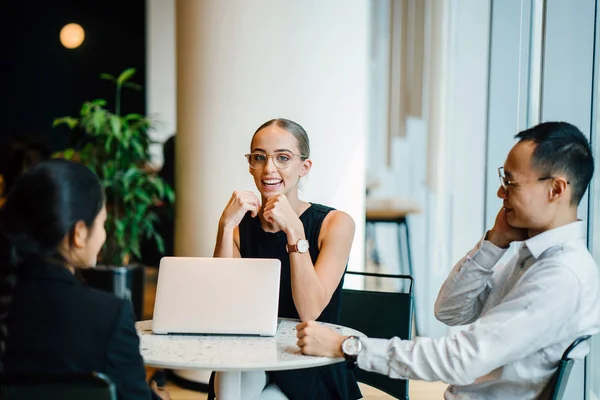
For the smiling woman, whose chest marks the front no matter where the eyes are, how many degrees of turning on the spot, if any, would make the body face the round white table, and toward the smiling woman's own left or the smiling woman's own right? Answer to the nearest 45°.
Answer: approximately 45° to the smiling woman's own left

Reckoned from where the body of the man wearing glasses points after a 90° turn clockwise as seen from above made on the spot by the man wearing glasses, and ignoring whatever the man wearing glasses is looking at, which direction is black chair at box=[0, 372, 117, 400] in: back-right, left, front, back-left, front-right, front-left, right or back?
back-left

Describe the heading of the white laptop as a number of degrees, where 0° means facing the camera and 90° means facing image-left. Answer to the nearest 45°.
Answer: approximately 180°

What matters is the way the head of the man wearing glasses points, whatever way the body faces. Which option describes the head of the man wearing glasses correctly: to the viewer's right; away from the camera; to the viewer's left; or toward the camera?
to the viewer's left

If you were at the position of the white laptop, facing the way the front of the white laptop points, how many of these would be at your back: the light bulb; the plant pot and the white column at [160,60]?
0

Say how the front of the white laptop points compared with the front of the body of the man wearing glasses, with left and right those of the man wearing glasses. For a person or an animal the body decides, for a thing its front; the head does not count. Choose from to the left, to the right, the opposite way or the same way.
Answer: to the right

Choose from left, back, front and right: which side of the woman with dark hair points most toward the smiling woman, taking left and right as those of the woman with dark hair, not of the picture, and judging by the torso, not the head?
front

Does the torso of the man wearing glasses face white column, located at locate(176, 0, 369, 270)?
no

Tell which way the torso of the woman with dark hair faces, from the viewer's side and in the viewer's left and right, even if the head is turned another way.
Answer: facing away from the viewer and to the right of the viewer

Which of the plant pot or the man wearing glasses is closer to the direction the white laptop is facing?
the plant pot

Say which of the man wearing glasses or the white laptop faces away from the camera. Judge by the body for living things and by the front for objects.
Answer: the white laptop

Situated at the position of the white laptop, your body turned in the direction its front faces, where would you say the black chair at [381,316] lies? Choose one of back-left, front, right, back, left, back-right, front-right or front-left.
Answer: front-right

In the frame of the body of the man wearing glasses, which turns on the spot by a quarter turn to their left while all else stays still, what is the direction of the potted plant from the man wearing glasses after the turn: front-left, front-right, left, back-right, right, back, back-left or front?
back-right

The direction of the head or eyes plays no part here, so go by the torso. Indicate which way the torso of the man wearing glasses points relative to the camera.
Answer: to the viewer's left

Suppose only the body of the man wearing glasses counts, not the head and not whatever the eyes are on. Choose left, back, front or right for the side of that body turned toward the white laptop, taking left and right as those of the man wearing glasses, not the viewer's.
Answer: front

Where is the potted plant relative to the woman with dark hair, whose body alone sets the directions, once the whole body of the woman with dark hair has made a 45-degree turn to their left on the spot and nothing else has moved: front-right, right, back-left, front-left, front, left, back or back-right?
front

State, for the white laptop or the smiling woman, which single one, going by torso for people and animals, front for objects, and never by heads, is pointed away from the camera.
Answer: the white laptop

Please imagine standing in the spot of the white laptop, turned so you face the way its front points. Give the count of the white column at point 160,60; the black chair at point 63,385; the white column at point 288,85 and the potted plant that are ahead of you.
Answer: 3

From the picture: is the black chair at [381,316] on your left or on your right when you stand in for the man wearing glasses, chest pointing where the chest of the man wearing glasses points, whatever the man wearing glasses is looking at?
on your right

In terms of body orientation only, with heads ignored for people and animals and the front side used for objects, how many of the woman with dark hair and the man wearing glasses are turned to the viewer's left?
1

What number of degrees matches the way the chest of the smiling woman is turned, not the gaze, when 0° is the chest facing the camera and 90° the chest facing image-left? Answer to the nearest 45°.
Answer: approximately 45°

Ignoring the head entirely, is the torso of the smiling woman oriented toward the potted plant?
no
